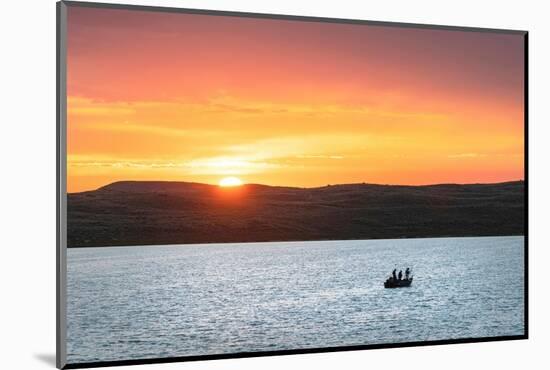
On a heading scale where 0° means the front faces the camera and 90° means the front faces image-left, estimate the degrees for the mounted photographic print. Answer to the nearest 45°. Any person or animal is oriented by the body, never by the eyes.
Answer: approximately 315°
